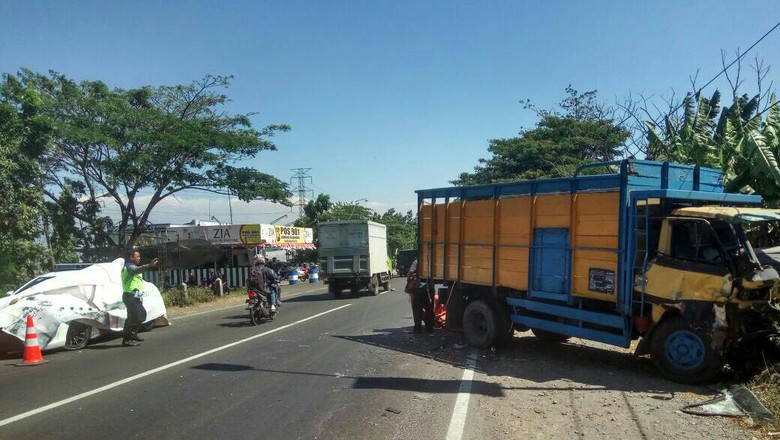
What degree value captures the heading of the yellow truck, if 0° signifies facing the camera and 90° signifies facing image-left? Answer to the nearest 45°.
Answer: approximately 315°

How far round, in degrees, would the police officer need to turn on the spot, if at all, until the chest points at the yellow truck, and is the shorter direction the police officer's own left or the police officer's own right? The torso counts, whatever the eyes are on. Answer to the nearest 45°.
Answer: approximately 45° to the police officer's own right

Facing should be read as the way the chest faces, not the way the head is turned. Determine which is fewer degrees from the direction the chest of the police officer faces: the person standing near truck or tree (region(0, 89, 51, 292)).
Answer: the person standing near truck

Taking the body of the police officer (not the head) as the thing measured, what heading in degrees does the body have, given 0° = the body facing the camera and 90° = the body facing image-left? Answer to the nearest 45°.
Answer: approximately 270°

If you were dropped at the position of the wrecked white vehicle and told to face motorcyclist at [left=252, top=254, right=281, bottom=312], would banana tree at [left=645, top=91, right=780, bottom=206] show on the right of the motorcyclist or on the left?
right

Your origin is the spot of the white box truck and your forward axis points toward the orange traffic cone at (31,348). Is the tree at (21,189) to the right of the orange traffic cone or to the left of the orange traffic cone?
right

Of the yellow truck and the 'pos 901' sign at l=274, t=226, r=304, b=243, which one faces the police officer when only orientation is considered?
the 'pos 901' sign

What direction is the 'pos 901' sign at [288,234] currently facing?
toward the camera

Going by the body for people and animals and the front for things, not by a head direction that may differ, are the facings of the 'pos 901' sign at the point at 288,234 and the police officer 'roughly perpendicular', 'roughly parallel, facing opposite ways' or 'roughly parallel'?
roughly perpendicular

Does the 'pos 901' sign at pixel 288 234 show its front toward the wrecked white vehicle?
yes

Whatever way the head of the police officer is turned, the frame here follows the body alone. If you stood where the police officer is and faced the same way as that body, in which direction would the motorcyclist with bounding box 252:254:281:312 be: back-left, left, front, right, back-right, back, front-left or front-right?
front-left

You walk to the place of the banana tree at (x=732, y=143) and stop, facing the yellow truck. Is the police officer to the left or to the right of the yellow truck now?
right

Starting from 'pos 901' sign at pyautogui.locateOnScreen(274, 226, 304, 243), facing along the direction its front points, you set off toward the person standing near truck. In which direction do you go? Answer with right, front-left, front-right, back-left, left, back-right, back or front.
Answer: front
